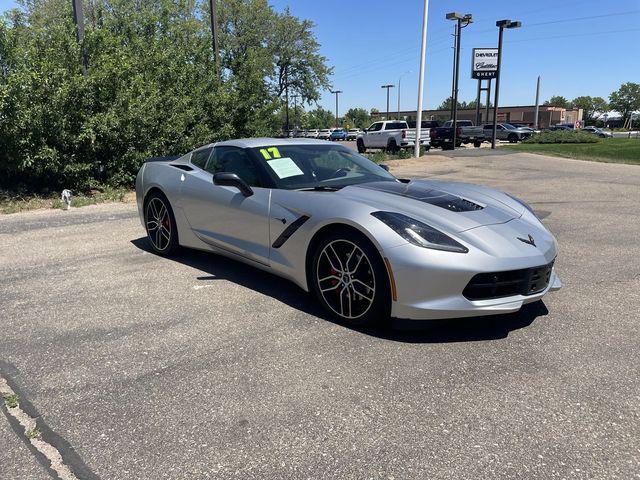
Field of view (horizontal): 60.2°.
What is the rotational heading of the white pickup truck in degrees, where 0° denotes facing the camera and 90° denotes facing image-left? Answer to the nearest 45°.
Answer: approximately 135°

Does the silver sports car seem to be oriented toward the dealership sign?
no

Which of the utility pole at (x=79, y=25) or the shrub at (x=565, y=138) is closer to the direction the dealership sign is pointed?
the utility pole

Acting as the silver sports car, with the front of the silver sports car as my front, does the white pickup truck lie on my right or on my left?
on my left

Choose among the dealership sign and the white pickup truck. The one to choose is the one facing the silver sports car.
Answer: the dealership sign

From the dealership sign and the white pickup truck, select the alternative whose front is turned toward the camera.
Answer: the dealership sign

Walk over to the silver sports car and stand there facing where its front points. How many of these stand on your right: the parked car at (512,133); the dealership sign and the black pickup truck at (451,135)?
0

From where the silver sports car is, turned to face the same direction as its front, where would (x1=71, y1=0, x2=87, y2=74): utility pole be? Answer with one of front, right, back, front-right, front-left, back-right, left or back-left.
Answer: back

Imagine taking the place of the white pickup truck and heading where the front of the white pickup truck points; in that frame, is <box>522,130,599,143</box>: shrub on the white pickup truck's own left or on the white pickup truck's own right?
on the white pickup truck's own right

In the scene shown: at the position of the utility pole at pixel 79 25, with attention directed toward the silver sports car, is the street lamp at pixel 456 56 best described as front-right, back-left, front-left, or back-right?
back-left

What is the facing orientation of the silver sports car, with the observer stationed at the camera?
facing the viewer and to the right of the viewer

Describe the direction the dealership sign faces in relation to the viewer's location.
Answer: facing the viewer

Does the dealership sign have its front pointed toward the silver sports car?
yes

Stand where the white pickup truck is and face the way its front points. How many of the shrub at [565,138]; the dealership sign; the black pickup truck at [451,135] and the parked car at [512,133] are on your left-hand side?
0

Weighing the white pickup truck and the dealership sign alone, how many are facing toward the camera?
1
